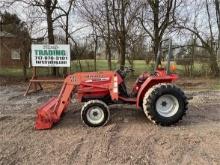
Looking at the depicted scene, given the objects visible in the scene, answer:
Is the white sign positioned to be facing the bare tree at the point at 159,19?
no

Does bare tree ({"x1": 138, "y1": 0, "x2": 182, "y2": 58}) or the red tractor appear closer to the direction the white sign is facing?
the red tractor

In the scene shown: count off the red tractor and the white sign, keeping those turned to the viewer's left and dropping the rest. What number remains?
1

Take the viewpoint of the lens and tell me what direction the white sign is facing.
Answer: facing the viewer

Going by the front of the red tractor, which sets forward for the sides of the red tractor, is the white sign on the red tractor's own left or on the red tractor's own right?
on the red tractor's own right

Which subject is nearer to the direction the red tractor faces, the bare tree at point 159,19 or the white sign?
the white sign

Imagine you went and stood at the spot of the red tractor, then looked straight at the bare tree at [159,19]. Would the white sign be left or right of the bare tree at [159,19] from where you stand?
left

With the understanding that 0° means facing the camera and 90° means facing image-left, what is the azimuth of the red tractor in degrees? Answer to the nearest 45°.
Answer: approximately 90°

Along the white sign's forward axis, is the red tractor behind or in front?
in front

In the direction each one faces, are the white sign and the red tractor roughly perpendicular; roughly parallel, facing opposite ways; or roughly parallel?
roughly perpendicular

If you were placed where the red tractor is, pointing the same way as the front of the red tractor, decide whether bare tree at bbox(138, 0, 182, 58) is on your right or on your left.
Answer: on your right
